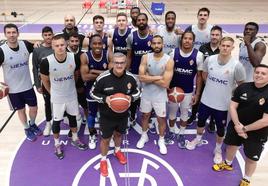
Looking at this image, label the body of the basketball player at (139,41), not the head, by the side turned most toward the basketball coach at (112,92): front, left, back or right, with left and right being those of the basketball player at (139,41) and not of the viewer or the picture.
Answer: front

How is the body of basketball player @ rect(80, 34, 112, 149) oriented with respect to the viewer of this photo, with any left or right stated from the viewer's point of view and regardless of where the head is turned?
facing the viewer

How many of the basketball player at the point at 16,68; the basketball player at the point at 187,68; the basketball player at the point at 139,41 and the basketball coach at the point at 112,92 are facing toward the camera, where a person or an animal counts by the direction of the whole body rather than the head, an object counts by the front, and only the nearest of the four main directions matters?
4

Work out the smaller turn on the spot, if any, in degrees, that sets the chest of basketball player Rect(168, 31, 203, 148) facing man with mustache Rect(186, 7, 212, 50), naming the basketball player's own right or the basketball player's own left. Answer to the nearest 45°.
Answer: approximately 180°

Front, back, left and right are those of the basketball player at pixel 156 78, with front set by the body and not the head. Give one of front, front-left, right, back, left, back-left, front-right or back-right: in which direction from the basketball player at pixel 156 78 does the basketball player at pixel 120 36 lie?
back-right

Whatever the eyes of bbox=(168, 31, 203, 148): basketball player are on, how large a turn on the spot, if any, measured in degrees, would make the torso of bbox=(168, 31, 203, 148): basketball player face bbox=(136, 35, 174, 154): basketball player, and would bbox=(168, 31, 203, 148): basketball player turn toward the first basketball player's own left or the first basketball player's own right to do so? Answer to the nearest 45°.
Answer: approximately 45° to the first basketball player's own right

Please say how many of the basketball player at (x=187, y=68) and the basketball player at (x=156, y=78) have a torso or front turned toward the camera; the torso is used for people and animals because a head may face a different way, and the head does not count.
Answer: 2

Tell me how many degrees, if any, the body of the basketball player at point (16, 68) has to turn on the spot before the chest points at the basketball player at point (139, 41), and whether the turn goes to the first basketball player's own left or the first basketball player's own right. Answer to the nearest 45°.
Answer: approximately 90° to the first basketball player's own left

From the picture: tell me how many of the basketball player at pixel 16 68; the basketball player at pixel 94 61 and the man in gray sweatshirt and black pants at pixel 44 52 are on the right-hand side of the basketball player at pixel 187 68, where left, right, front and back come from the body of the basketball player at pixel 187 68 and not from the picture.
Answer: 3

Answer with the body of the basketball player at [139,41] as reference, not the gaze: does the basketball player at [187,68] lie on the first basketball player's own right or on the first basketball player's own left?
on the first basketball player's own left

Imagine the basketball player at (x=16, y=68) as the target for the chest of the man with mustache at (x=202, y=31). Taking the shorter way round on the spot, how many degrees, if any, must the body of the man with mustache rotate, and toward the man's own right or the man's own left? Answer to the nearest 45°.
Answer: approximately 45° to the man's own right

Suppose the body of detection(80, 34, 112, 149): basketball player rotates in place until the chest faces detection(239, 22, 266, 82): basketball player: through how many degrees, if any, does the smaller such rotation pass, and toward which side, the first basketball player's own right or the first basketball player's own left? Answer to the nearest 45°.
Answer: approximately 90° to the first basketball player's own left

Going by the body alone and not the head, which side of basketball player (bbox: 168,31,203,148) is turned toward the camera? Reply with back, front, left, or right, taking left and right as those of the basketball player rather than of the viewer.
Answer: front

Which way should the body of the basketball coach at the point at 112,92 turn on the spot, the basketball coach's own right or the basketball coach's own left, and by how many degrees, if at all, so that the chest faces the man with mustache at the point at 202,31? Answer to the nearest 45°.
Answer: approximately 135° to the basketball coach's own left

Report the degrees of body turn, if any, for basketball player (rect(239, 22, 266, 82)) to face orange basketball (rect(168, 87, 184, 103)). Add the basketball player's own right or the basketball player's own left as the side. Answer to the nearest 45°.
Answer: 0° — they already face it

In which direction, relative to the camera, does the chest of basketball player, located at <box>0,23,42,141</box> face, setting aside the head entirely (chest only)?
toward the camera

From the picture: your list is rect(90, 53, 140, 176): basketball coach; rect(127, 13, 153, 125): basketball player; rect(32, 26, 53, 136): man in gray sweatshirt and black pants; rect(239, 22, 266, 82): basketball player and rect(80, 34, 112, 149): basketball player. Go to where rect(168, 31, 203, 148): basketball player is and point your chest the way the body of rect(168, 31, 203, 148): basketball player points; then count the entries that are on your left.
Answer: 1
